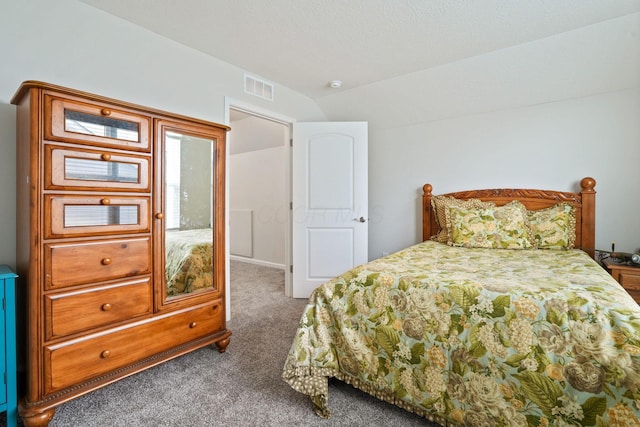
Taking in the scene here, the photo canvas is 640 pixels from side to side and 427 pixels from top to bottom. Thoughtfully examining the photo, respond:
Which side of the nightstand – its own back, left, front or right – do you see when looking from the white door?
right

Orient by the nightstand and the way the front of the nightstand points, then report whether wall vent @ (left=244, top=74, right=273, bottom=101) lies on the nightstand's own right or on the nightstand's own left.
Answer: on the nightstand's own right

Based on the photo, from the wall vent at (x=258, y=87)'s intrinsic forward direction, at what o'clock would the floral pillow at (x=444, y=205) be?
The floral pillow is roughly at 11 o'clock from the wall vent.

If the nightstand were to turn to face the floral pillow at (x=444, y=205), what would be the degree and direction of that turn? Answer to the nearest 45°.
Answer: approximately 90° to its right

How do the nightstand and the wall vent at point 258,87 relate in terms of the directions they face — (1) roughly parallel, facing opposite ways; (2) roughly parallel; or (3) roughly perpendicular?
roughly perpendicular

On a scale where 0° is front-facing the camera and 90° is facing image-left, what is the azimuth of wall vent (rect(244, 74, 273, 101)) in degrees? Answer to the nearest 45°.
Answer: approximately 315°

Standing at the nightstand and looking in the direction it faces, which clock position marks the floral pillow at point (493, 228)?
The floral pillow is roughly at 3 o'clock from the nightstand.
